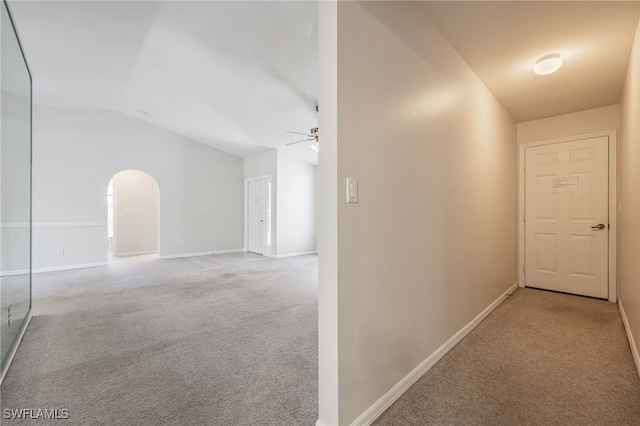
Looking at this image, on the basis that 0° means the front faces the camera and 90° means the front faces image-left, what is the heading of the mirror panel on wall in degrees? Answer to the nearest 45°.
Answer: approximately 270°

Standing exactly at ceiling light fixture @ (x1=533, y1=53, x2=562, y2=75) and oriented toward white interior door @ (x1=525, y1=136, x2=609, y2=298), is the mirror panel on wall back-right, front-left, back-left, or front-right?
back-left

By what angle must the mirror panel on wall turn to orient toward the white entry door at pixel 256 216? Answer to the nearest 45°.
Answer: approximately 45° to its left
